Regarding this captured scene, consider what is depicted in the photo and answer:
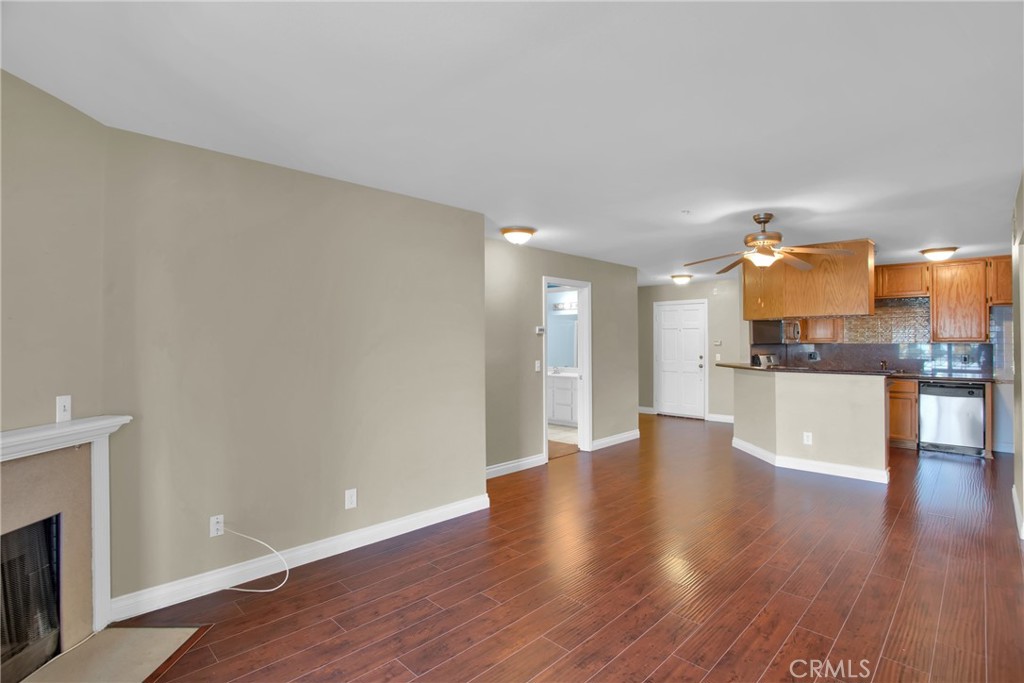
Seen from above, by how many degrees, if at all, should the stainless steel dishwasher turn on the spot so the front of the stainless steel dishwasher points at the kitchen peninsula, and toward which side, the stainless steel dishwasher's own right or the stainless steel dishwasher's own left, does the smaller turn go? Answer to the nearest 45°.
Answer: approximately 45° to the stainless steel dishwasher's own right

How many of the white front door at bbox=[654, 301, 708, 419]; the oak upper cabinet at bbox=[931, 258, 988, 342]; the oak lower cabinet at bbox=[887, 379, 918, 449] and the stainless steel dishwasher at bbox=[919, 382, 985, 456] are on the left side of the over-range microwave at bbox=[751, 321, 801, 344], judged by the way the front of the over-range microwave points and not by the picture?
3

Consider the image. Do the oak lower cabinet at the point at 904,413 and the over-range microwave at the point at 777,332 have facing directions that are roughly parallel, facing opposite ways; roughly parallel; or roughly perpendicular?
roughly parallel

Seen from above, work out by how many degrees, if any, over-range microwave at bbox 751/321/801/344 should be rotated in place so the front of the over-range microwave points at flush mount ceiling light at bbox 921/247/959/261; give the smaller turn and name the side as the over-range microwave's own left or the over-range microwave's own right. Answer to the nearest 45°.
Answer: approximately 45° to the over-range microwave's own left

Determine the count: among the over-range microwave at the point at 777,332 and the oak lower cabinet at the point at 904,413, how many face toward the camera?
2

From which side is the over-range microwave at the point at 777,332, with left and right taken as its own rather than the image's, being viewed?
front

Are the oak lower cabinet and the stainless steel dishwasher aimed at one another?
no

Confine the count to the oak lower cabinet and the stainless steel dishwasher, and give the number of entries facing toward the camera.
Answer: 2

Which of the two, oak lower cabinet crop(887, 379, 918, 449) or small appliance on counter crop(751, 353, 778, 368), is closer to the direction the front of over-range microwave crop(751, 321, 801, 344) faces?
the small appliance on counter

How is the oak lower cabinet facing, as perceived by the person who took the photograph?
facing the viewer

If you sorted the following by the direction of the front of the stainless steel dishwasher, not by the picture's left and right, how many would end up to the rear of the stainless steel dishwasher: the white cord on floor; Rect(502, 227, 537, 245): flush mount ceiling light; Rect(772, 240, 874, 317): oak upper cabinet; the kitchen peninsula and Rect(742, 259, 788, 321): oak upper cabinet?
0

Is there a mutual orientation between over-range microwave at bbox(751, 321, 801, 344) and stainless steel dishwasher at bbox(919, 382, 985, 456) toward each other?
no

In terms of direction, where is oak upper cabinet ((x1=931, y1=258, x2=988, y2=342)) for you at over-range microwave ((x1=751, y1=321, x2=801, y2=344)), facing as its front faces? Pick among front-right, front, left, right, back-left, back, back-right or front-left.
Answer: left

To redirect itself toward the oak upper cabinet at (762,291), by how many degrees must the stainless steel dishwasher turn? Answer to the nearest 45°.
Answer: approximately 45° to its right

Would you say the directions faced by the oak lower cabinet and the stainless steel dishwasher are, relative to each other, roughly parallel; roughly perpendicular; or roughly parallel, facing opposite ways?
roughly parallel
